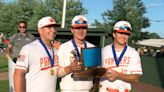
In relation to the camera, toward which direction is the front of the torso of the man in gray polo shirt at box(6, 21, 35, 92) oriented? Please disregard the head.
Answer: toward the camera

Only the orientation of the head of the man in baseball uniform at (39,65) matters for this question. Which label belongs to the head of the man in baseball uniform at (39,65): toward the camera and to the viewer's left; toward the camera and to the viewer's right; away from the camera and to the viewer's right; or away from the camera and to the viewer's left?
toward the camera and to the viewer's right

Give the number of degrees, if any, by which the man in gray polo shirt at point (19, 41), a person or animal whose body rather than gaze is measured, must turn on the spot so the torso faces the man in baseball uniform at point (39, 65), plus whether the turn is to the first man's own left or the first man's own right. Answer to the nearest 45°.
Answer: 0° — they already face them

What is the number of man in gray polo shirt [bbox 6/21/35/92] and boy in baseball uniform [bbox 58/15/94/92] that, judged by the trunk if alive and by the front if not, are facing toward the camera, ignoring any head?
2

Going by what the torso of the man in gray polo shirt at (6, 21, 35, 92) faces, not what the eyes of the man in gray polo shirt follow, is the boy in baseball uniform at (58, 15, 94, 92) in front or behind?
in front

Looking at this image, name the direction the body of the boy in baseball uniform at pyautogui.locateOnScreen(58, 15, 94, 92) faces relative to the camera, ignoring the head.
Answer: toward the camera

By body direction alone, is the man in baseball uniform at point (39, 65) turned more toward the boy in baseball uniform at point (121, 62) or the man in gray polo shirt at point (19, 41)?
the boy in baseball uniform

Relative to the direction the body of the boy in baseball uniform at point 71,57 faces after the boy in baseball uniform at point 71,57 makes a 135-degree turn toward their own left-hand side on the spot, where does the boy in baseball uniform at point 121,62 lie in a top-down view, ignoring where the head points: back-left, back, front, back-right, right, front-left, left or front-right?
front-right
